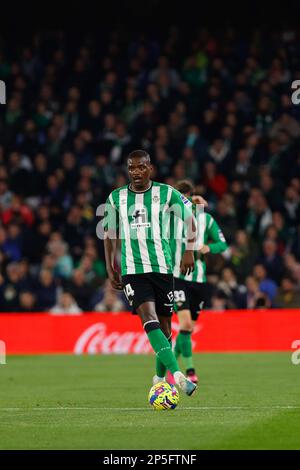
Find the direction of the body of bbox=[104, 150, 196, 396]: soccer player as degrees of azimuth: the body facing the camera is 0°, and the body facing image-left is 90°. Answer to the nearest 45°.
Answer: approximately 0°

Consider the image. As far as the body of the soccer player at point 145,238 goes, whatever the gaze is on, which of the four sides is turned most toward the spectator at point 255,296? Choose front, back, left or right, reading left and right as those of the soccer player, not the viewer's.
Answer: back

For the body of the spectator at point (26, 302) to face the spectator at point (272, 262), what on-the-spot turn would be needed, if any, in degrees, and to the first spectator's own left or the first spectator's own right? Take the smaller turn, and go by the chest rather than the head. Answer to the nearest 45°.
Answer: approximately 90° to the first spectator's own left

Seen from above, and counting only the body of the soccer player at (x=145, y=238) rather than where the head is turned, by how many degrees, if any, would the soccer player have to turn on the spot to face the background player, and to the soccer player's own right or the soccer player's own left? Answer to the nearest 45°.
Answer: approximately 180°

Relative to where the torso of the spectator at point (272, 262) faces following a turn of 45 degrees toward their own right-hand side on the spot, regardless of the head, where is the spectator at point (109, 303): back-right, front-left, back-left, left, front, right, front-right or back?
front-right

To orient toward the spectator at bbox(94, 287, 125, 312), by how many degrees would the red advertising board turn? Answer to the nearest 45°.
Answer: approximately 180°

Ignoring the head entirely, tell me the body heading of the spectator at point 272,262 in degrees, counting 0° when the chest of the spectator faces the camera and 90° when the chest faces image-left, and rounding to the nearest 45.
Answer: approximately 0°

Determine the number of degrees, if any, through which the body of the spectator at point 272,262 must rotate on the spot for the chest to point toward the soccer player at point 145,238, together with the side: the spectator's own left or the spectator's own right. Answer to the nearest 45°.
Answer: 0° — they already face them
